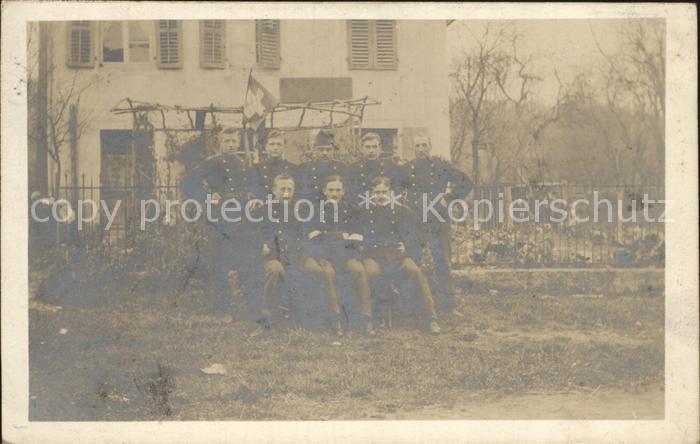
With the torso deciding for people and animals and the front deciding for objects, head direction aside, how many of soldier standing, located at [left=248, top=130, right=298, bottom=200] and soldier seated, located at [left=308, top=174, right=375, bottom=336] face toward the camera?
2

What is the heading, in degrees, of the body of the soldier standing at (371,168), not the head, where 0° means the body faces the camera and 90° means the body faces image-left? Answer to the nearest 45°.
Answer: approximately 0°

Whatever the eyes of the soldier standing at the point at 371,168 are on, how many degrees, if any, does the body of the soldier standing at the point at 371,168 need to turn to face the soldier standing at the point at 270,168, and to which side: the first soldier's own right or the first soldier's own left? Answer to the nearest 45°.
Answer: approximately 90° to the first soldier's own right

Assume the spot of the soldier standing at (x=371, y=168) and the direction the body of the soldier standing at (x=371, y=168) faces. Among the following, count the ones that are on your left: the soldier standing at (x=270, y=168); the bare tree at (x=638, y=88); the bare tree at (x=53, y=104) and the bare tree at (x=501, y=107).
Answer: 2
